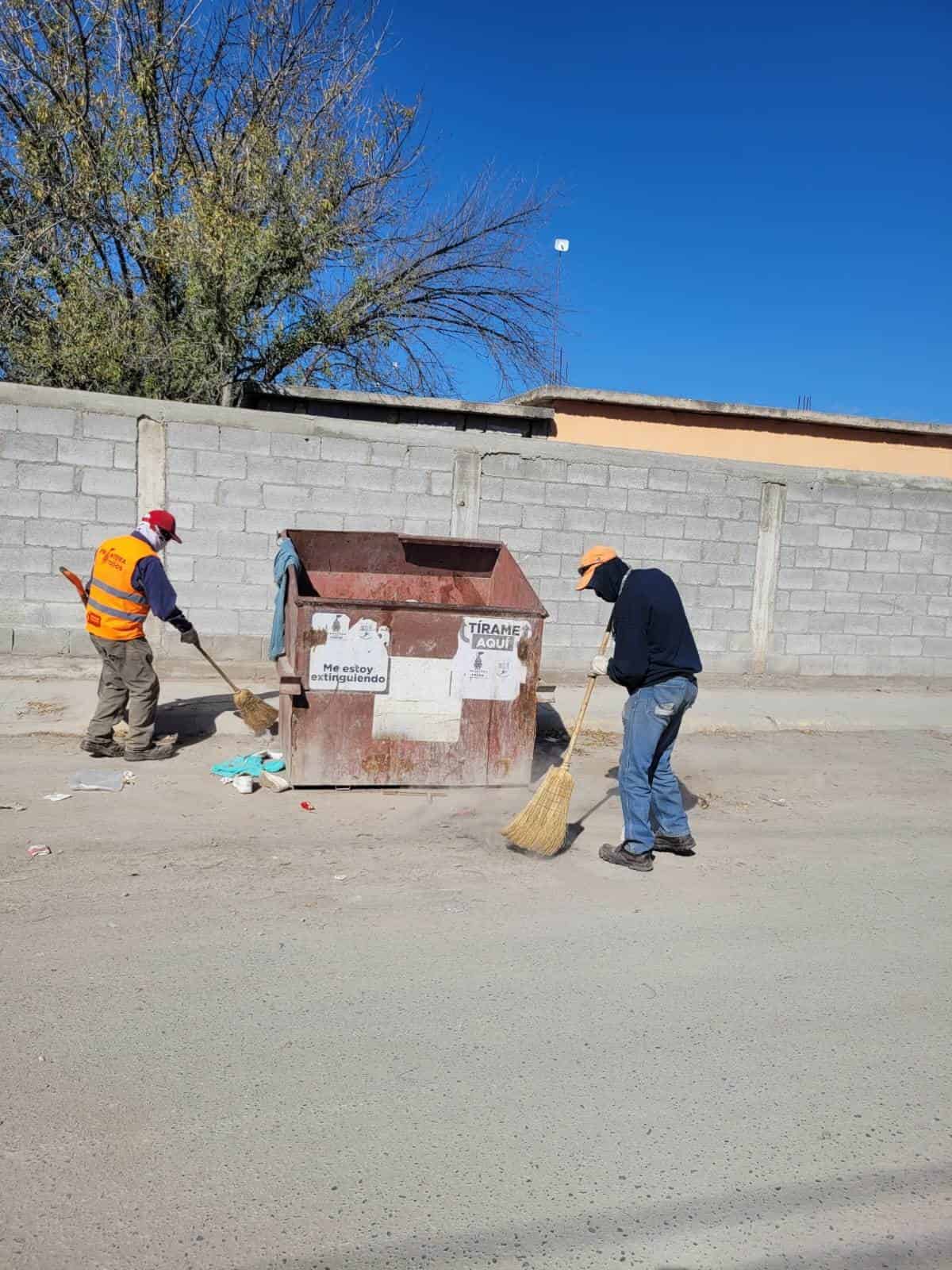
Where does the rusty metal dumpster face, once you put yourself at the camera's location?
facing the viewer

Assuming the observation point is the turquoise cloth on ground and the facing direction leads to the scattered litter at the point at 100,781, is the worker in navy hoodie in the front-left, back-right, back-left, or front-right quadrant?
back-left

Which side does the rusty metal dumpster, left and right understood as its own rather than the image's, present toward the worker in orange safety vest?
right

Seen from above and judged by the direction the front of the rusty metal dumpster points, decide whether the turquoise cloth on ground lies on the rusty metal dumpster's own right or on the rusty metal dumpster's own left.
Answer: on the rusty metal dumpster's own right

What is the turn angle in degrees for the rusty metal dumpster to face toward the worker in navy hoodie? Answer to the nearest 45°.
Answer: approximately 45° to its left

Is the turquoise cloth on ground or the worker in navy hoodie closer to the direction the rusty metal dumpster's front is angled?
the worker in navy hoodie

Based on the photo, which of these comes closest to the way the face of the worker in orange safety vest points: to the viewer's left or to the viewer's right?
to the viewer's right

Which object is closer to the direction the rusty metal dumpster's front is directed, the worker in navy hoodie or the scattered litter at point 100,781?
the worker in navy hoodie

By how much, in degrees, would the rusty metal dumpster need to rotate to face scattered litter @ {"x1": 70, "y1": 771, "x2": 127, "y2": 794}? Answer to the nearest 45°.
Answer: approximately 90° to its right

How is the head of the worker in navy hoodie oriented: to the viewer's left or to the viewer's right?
to the viewer's left
